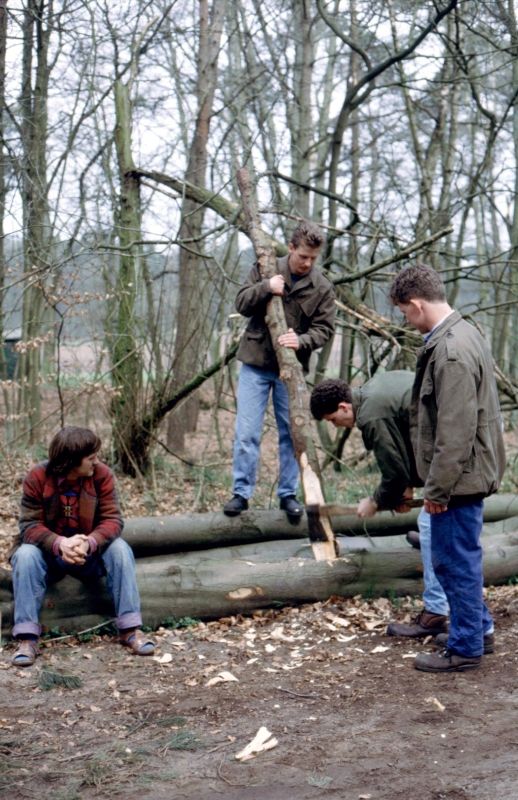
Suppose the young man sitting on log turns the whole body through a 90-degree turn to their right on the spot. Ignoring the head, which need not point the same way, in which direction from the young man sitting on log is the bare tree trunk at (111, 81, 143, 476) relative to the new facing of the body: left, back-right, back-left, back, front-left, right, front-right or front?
right

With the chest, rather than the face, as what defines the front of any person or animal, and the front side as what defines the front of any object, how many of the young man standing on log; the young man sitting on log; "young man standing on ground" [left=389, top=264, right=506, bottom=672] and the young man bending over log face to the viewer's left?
2

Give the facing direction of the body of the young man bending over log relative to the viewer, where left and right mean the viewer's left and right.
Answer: facing to the left of the viewer

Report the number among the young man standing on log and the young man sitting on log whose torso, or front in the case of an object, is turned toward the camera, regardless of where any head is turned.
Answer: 2

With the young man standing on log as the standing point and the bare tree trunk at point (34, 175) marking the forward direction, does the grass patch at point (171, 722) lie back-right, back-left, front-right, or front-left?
back-left

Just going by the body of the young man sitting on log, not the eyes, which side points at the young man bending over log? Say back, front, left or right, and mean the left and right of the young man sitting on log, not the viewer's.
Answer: left

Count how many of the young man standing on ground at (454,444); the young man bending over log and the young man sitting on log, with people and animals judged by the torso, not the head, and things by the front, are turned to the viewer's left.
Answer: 2

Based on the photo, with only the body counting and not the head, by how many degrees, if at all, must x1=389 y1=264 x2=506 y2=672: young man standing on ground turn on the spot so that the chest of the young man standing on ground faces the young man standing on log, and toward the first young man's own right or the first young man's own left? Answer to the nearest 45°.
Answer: approximately 45° to the first young man's own right

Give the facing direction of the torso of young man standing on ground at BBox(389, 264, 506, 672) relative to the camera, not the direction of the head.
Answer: to the viewer's left

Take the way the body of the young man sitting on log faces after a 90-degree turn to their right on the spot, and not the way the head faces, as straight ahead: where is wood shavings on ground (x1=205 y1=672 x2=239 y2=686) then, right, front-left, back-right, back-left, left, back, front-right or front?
back-left

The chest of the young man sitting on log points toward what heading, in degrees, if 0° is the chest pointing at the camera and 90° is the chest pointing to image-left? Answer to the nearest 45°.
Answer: approximately 0°

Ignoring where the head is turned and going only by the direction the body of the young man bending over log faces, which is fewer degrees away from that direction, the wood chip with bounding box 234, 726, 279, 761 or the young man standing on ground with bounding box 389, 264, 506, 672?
the wood chip
